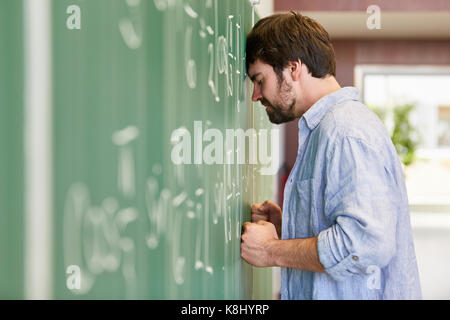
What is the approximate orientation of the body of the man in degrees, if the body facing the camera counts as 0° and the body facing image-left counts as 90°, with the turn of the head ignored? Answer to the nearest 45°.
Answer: approximately 90°

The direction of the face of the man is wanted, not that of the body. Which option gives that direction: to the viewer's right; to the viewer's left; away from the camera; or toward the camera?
to the viewer's left

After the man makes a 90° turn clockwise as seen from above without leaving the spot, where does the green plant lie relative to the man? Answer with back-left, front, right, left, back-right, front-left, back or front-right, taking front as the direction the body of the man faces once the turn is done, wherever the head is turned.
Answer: front
